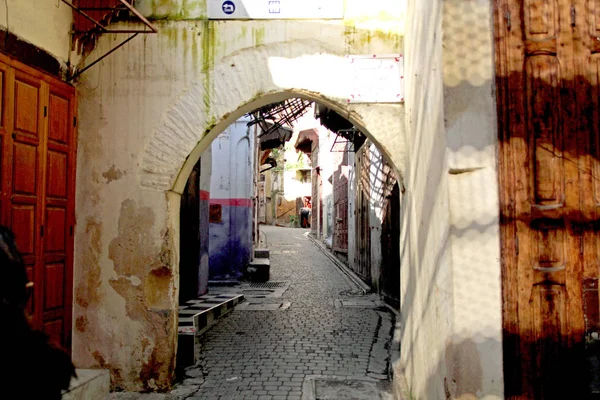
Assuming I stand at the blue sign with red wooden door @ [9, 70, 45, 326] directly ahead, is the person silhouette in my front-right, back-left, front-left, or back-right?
front-left

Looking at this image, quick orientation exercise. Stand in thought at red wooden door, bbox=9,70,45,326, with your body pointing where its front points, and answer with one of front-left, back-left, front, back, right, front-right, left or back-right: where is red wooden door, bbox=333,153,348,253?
left

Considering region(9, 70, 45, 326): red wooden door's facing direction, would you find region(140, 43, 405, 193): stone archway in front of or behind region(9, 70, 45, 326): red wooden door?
in front

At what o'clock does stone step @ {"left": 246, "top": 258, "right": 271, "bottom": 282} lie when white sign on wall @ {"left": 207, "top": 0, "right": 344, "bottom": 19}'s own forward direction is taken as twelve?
The stone step is roughly at 6 o'clock from the white sign on wall.

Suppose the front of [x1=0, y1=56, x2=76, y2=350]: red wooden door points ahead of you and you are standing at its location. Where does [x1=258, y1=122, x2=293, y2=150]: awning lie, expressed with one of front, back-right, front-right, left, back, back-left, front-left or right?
left

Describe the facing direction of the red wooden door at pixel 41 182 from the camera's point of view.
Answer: facing the viewer and to the right of the viewer

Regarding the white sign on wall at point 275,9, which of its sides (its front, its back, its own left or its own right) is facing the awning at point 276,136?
back

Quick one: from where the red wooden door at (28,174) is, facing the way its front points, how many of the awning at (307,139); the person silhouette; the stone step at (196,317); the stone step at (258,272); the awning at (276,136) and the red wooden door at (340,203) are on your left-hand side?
5

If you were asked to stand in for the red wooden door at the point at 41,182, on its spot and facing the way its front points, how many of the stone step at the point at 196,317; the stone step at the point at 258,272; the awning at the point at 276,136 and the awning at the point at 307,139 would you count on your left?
4

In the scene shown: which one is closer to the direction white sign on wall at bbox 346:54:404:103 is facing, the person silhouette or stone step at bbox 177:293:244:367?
the person silhouette

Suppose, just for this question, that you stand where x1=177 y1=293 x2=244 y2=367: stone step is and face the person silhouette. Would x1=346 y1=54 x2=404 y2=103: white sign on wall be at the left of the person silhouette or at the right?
left

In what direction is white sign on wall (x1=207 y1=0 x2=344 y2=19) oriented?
toward the camera

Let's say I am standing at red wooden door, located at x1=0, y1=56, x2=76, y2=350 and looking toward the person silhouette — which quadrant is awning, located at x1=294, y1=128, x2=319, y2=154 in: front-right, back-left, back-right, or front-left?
back-left

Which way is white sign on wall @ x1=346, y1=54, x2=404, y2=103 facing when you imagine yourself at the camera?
facing the viewer

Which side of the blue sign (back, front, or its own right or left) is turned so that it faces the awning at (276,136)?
back

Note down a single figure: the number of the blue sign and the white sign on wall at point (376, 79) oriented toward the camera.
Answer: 2

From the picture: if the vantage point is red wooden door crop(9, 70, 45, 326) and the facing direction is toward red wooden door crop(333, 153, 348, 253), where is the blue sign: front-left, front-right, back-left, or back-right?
front-right

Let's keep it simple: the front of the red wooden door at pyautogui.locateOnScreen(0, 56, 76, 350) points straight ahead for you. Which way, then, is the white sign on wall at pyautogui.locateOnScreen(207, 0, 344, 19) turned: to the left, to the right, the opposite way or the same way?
to the right

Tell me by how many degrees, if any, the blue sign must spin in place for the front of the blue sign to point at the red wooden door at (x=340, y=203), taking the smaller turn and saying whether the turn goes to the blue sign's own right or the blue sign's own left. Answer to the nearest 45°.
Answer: approximately 180°
